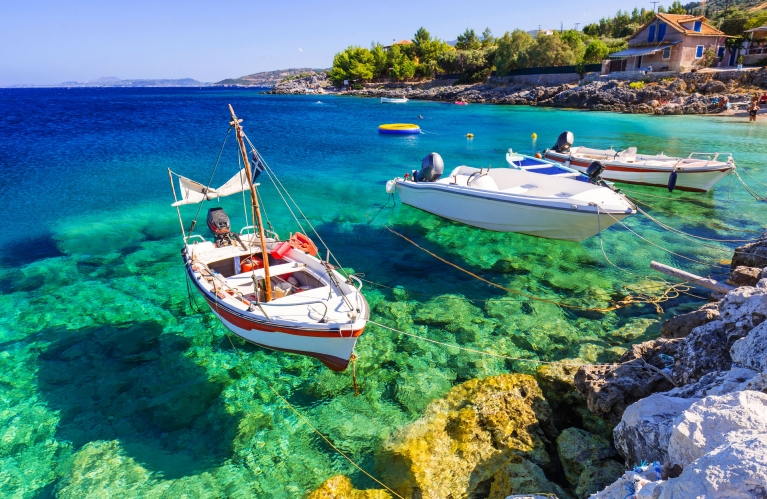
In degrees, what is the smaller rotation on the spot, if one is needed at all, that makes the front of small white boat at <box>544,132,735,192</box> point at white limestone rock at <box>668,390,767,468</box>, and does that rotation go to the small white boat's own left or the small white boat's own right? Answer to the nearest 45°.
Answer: approximately 45° to the small white boat's own right

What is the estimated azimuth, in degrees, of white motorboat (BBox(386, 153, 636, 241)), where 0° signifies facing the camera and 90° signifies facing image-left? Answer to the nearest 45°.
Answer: approximately 315°

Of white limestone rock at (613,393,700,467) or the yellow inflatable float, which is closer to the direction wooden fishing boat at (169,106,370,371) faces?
the white limestone rock

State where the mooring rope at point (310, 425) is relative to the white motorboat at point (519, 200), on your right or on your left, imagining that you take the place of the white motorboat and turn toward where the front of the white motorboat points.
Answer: on your right

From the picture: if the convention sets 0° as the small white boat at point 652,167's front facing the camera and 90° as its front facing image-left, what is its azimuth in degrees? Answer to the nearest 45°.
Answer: approximately 315°

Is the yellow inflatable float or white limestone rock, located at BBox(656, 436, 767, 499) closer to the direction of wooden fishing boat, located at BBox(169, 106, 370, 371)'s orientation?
the white limestone rock

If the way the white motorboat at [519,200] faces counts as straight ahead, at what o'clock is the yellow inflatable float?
The yellow inflatable float is roughly at 7 o'clock from the white motorboat.

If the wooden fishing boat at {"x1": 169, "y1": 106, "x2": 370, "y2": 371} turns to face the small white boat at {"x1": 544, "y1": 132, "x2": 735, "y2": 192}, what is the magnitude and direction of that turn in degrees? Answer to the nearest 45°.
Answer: approximately 90° to its left

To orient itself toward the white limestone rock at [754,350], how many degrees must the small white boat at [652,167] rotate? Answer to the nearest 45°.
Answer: approximately 45° to its right
